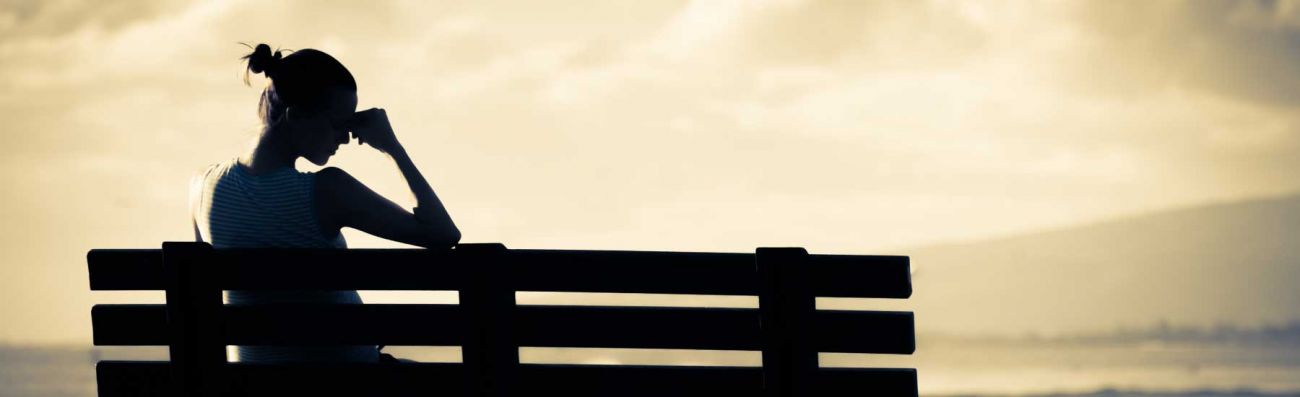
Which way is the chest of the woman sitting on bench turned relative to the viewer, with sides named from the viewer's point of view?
facing away from the viewer and to the right of the viewer

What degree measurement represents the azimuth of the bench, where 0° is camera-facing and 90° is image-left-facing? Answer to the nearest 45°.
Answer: approximately 180°
